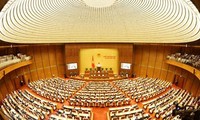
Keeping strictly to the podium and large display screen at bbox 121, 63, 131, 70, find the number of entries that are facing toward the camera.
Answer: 2

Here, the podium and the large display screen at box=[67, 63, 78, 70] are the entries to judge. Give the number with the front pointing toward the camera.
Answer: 2

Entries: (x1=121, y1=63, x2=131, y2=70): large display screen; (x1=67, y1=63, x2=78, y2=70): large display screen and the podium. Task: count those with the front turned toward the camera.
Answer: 3

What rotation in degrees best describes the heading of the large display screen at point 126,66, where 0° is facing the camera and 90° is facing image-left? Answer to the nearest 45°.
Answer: approximately 0°

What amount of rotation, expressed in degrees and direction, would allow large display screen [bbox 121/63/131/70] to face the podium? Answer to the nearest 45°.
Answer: approximately 45° to its right

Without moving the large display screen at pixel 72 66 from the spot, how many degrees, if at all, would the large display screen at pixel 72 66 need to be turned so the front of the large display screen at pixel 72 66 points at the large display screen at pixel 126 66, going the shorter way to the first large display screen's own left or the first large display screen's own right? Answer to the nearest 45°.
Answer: approximately 90° to the first large display screen's own left

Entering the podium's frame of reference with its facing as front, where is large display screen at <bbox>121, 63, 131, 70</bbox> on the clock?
The large display screen is roughly at 8 o'clock from the podium.

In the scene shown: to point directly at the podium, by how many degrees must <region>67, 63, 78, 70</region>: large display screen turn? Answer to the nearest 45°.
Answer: approximately 45° to its left

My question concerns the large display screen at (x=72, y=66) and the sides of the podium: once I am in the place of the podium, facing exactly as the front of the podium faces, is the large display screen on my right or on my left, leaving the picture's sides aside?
on my right

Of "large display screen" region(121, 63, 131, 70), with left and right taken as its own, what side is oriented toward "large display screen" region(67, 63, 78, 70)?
right

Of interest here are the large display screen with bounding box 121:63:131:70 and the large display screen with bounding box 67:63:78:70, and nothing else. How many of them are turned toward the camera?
2
